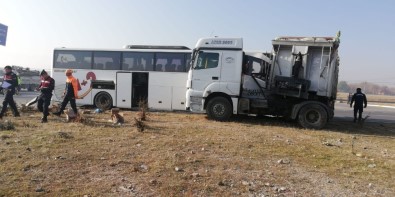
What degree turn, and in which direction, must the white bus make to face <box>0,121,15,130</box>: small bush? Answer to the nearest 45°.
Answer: approximately 135° to its right

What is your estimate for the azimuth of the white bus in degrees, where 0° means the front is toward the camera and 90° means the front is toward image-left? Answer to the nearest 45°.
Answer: approximately 270°

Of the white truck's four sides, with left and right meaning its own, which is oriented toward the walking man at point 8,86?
front

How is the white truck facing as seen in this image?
to the viewer's left

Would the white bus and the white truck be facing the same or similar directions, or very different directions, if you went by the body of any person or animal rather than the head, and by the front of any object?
very different directions

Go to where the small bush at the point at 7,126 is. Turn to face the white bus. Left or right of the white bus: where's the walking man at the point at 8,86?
left
